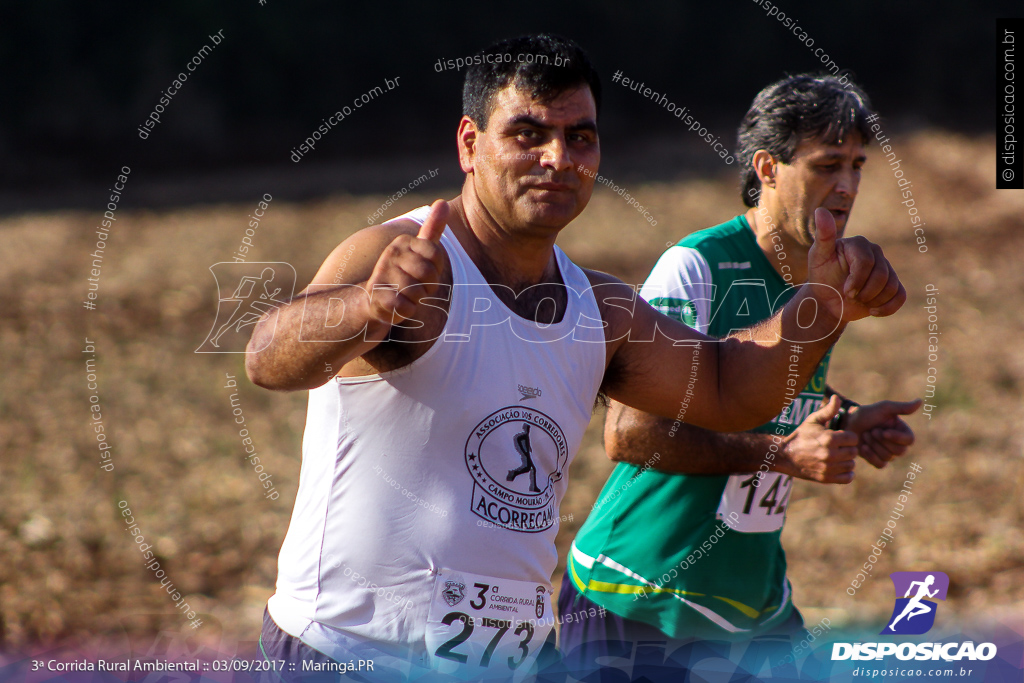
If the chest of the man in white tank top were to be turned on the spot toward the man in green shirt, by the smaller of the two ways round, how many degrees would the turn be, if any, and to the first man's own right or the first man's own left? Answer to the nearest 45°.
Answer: approximately 90° to the first man's own left

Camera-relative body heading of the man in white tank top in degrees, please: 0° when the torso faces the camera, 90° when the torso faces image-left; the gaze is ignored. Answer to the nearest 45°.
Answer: approximately 315°
